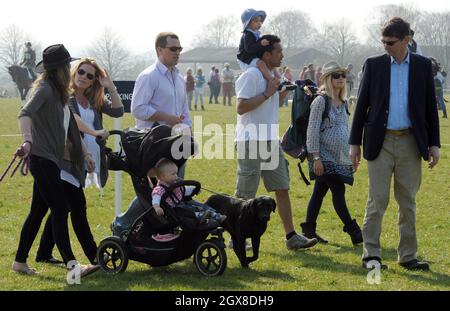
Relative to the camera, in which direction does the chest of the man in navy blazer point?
toward the camera

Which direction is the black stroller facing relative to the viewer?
to the viewer's right

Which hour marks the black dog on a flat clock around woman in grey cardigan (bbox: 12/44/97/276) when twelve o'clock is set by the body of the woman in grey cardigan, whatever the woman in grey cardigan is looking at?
The black dog is roughly at 12 o'clock from the woman in grey cardigan.

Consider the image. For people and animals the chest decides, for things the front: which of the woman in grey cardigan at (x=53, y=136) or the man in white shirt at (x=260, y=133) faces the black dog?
the woman in grey cardigan

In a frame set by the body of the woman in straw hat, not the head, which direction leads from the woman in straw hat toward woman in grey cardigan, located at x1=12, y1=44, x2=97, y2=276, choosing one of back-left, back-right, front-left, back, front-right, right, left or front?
right

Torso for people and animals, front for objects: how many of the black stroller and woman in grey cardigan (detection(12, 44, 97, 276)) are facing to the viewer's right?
2

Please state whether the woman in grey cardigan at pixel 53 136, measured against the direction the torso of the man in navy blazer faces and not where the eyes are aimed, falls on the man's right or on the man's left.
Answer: on the man's right

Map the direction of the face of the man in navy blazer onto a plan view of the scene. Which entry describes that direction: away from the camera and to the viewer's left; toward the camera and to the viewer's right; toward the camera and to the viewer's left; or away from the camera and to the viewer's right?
toward the camera and to the viewer's left

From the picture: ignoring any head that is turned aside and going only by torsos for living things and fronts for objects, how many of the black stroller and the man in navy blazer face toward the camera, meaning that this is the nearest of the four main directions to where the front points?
1

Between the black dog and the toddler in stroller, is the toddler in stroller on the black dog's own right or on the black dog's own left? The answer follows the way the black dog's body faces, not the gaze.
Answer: on the black dog's own right

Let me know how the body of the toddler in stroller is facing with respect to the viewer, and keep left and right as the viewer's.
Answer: facing to the right of the viewer

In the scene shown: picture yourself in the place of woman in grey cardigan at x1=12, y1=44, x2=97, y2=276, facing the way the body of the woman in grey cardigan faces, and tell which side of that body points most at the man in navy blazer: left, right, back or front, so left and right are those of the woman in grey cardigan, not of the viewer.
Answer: front
